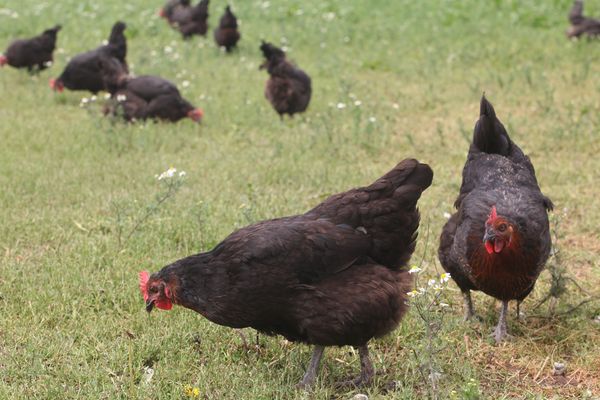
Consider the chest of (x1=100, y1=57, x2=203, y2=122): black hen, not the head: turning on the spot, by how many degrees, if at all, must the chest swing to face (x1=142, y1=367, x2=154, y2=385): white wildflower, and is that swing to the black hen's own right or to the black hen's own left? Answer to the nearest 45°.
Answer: approximately 90° to the black hen's own right

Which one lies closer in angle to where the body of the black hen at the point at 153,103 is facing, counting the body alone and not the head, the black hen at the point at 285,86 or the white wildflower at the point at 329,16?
the black hen

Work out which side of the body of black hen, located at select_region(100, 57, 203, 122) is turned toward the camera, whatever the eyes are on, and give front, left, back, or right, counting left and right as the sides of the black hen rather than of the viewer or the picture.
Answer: right

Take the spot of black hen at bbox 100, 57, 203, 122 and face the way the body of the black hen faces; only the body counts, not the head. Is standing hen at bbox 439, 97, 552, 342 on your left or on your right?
on your right

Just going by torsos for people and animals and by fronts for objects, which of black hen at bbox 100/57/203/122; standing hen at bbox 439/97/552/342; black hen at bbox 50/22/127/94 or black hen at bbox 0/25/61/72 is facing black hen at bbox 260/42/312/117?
black hen at bbox 100/57/203/122

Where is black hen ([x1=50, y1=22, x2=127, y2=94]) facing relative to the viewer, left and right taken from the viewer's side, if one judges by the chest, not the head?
facing to the left of the viewer

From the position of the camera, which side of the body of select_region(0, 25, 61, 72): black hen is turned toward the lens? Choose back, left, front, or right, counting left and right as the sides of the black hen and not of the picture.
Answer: left

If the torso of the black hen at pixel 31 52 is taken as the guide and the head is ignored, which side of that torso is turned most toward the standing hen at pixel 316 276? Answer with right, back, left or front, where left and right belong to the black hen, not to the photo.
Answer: left

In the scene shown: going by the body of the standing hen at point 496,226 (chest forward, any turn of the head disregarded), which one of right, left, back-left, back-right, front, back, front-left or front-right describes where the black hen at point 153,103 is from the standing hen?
back-right

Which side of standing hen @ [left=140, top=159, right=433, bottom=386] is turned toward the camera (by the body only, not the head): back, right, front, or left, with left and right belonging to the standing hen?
left

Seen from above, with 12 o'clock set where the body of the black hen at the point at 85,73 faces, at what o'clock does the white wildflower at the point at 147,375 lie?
The white wildflower is roughly at 9 o'clock from the black hen.

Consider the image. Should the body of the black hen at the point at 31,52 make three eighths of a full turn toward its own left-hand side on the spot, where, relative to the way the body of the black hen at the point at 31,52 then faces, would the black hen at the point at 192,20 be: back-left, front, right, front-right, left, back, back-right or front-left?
left
